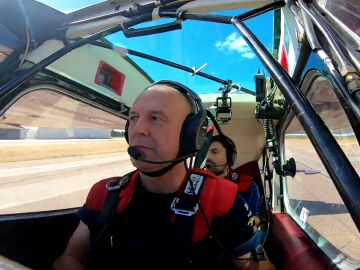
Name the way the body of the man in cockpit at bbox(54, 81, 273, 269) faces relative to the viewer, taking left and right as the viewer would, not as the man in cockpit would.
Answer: facing the viewer and to the left of the viewer

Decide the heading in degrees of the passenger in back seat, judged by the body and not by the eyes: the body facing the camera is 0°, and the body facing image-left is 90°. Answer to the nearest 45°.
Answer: approximately 45°

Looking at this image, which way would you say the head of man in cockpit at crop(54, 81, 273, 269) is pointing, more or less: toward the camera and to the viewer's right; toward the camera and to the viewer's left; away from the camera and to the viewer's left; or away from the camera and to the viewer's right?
toward the camera and to the viewer's left

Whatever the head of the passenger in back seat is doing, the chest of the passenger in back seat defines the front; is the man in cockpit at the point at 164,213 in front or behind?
in front
